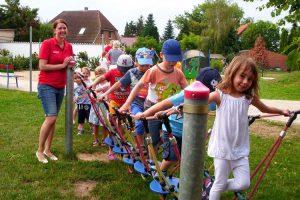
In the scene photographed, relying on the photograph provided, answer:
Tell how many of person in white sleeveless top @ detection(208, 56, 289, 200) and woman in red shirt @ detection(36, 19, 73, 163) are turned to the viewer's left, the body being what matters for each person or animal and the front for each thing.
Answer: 0

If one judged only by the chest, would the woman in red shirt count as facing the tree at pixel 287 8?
no

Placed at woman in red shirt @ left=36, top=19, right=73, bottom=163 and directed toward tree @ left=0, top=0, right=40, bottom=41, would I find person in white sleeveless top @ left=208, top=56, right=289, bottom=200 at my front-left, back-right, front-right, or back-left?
back-right

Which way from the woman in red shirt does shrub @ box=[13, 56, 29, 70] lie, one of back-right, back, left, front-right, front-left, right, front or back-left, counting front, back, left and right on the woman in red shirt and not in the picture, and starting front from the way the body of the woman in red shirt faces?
back-left

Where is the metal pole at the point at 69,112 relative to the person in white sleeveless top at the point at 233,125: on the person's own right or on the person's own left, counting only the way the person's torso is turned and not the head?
on the person's own right

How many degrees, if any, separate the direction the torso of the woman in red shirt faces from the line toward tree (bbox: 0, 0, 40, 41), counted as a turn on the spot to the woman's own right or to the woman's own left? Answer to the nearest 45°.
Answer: approximately 135° to the woman's own left

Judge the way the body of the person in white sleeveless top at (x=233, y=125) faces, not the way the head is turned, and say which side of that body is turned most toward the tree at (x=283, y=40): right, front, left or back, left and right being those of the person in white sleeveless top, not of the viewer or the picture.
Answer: back

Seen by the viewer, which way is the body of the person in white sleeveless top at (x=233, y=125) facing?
toward the camera

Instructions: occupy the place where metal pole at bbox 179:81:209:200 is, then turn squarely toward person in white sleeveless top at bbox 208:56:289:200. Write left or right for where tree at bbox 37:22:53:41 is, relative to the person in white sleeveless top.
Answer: left

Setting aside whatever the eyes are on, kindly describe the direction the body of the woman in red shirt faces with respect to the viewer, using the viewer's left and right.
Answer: facing the viewer and to the right of the viewer

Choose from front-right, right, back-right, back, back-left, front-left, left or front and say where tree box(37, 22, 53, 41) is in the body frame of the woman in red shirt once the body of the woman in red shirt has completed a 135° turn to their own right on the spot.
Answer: right

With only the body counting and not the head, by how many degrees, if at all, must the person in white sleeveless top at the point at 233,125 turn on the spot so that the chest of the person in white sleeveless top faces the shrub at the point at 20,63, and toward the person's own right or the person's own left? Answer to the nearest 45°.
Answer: approximately 135° to the person's own right
